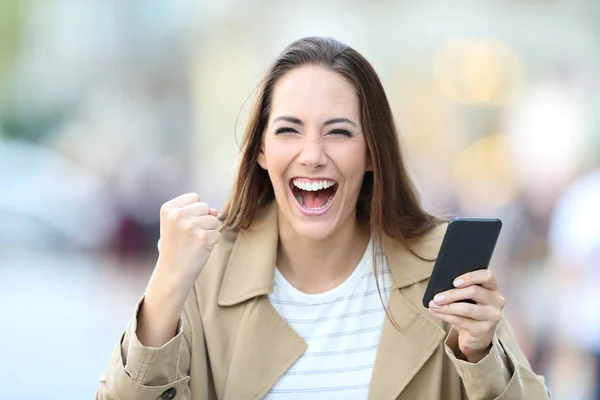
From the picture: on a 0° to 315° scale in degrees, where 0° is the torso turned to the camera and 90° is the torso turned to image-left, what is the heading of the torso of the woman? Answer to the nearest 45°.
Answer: approximately 0°
